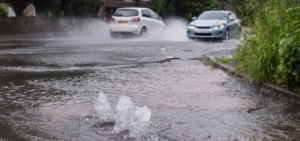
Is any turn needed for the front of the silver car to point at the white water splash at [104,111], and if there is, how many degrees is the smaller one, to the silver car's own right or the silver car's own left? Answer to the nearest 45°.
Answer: approximately 45° to the silver car's own left

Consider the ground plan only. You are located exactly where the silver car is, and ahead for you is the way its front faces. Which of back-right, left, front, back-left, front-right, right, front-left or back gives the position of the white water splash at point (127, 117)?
front-left

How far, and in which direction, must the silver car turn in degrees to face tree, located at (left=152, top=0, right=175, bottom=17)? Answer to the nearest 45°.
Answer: approximately 135° to its right

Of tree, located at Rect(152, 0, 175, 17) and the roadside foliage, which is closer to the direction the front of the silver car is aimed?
the roadside foliage

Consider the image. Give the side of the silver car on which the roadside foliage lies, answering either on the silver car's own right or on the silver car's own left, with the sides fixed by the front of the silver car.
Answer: on the silver car's own left

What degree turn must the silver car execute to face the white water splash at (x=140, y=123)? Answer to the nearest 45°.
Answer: approximately 45° to its left

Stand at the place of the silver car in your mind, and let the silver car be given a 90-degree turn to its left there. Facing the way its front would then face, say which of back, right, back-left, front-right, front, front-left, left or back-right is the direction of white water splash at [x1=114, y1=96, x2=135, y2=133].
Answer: front-right

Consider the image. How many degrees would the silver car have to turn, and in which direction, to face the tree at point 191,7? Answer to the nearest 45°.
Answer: approximately 135° to its right

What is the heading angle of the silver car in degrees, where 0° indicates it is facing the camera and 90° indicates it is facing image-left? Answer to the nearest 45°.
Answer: approximately 45°

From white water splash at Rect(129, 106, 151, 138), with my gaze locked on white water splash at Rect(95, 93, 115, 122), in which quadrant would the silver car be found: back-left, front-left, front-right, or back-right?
front-right
